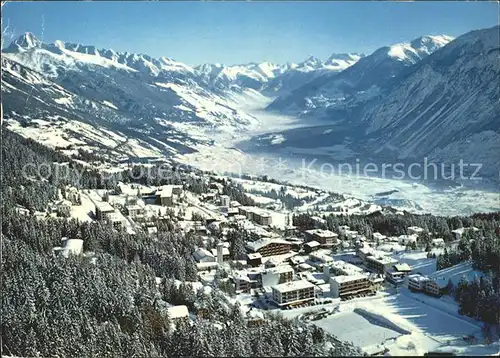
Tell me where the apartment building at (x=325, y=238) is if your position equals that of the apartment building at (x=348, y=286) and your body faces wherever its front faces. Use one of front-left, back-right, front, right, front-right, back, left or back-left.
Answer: back-left

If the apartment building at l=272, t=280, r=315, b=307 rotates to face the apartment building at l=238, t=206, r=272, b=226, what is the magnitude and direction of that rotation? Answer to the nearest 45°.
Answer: approximately 135° to its left

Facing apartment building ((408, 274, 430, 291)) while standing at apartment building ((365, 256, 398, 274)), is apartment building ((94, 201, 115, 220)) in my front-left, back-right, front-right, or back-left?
back-right

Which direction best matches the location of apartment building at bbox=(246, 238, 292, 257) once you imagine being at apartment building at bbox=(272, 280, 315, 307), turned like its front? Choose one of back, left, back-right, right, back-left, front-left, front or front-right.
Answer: back-left

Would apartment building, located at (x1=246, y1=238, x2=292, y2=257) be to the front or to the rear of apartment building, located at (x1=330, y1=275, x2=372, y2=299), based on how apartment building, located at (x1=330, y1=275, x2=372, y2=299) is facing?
to the rear
